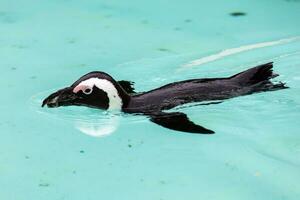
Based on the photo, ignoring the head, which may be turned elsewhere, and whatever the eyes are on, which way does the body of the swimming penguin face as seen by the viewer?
to the viewer's left
